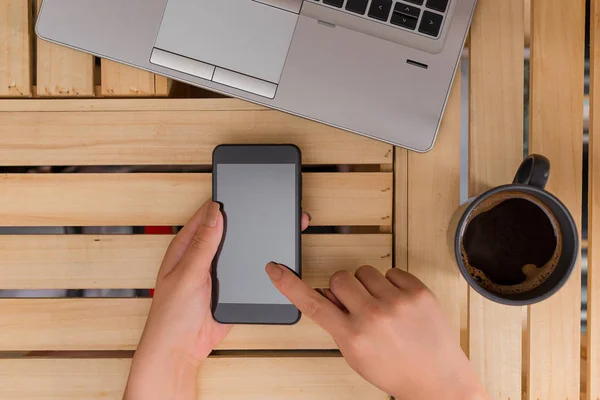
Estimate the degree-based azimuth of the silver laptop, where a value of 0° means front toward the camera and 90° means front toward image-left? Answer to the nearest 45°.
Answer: approximately 0°
